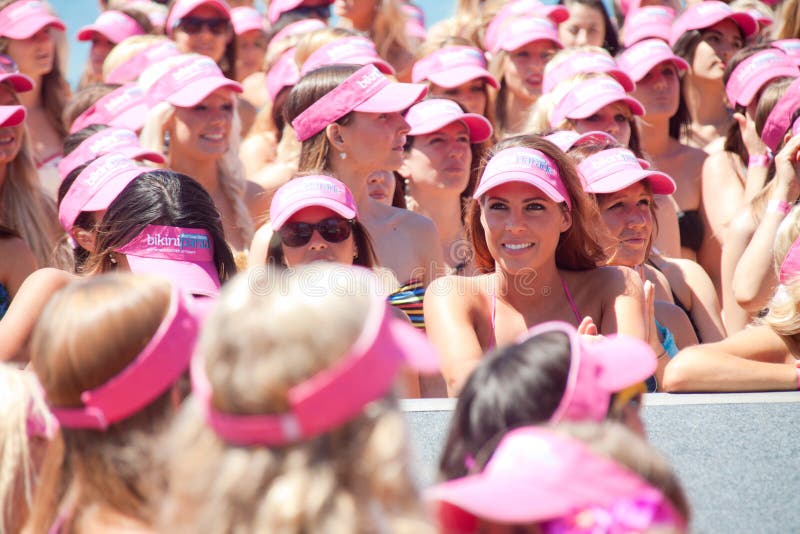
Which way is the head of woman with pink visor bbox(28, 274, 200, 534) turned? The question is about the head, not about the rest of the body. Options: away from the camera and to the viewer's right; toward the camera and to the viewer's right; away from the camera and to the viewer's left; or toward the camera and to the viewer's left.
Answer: away from the camera and to the viewer's right

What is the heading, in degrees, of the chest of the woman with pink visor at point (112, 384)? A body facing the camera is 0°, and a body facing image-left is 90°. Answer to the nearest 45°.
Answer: approximately 225°

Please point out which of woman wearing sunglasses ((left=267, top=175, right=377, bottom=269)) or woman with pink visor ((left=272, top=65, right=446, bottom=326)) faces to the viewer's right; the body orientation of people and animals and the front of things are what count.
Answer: the woman with pink visor

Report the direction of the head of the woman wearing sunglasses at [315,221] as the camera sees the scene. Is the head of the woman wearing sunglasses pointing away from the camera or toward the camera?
toward the camera

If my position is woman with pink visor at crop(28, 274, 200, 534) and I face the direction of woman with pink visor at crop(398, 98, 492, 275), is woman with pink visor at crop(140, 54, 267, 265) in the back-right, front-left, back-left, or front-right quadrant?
front-left

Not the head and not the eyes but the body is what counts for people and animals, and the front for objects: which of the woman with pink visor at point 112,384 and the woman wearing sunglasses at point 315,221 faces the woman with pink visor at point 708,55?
the woman with pink visor at point 112,384

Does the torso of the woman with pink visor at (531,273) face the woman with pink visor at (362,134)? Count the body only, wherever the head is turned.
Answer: no

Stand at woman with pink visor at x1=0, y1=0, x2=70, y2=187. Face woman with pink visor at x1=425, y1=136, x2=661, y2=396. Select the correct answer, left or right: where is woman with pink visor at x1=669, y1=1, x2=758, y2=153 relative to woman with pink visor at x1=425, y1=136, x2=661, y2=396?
left

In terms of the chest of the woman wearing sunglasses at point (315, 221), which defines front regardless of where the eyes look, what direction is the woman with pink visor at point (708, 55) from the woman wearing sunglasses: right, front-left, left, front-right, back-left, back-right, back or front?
back-left

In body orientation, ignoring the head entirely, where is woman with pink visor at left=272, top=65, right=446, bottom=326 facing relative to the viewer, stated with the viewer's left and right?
facing to the right of the viewer

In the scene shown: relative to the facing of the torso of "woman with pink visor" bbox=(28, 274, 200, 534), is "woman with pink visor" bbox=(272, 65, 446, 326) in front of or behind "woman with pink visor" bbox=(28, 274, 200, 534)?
in front

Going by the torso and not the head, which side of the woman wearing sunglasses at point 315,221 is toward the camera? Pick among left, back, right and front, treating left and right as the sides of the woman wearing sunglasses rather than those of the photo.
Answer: front

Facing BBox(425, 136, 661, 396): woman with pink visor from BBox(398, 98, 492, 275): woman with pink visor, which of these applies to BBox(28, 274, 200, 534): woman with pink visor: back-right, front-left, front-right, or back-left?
front-right

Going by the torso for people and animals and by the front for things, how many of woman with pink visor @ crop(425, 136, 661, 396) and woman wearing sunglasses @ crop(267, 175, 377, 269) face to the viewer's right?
0

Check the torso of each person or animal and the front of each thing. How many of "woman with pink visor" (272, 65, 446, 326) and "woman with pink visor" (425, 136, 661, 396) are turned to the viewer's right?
1

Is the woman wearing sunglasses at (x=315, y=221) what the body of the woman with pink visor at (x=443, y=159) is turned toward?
no

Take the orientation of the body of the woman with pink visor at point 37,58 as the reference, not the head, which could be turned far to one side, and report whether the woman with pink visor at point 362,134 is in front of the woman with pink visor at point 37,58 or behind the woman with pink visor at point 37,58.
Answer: in front
